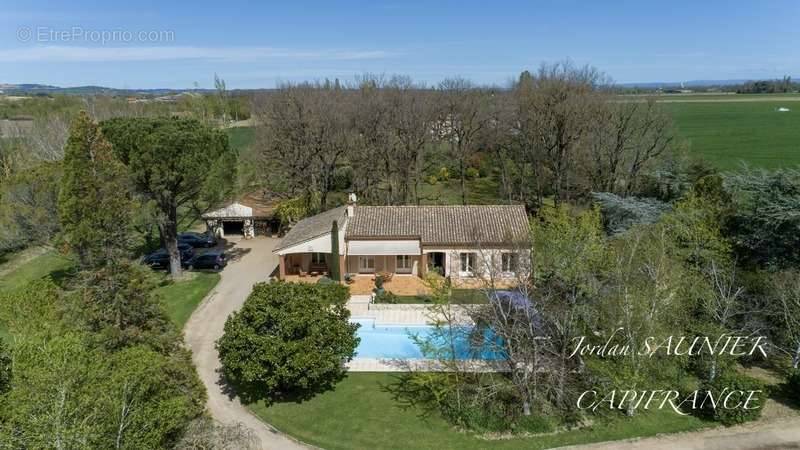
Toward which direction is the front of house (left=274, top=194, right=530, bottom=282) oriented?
toward the camera

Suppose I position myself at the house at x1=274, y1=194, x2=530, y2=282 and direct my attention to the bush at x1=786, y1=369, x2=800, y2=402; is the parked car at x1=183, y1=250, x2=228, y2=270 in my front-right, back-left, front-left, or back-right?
back-right

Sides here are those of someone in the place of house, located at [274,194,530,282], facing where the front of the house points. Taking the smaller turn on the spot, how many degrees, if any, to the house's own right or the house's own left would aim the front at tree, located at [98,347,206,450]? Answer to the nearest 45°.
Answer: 0° — it already faces it

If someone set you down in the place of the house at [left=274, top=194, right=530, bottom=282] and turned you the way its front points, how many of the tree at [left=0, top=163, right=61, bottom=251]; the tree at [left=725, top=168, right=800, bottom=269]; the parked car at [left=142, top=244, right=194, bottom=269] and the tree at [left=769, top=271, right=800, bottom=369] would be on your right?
2

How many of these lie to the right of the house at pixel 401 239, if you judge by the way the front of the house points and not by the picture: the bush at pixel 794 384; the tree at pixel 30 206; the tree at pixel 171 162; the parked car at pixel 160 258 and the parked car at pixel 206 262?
4

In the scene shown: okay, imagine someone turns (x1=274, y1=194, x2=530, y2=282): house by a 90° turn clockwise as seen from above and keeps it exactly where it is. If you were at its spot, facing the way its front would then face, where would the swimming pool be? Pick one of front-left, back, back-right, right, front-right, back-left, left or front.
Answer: left

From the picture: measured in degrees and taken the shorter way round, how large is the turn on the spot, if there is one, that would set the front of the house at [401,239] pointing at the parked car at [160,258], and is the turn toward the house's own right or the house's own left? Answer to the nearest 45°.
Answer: approximately 90° to the house's own right

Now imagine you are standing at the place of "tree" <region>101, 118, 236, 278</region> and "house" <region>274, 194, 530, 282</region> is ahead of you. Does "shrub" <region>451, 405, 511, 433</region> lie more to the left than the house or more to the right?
right

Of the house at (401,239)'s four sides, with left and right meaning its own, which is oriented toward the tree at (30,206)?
right

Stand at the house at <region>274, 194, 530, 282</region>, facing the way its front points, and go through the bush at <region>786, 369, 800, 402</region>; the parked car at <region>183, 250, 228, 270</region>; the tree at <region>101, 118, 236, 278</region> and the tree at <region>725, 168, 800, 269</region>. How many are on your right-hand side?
2

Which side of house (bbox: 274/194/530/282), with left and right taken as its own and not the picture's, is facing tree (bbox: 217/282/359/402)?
front

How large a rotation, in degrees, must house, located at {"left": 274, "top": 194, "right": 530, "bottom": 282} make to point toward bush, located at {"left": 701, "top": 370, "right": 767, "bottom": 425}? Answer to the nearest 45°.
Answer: approximately 45° to its left

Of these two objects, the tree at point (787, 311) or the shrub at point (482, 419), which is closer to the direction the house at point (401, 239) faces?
the shrub

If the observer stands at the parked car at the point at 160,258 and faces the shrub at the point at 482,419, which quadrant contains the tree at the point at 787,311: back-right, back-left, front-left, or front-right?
front-left

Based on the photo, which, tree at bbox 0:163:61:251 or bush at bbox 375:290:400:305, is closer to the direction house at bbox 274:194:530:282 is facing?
the bush
